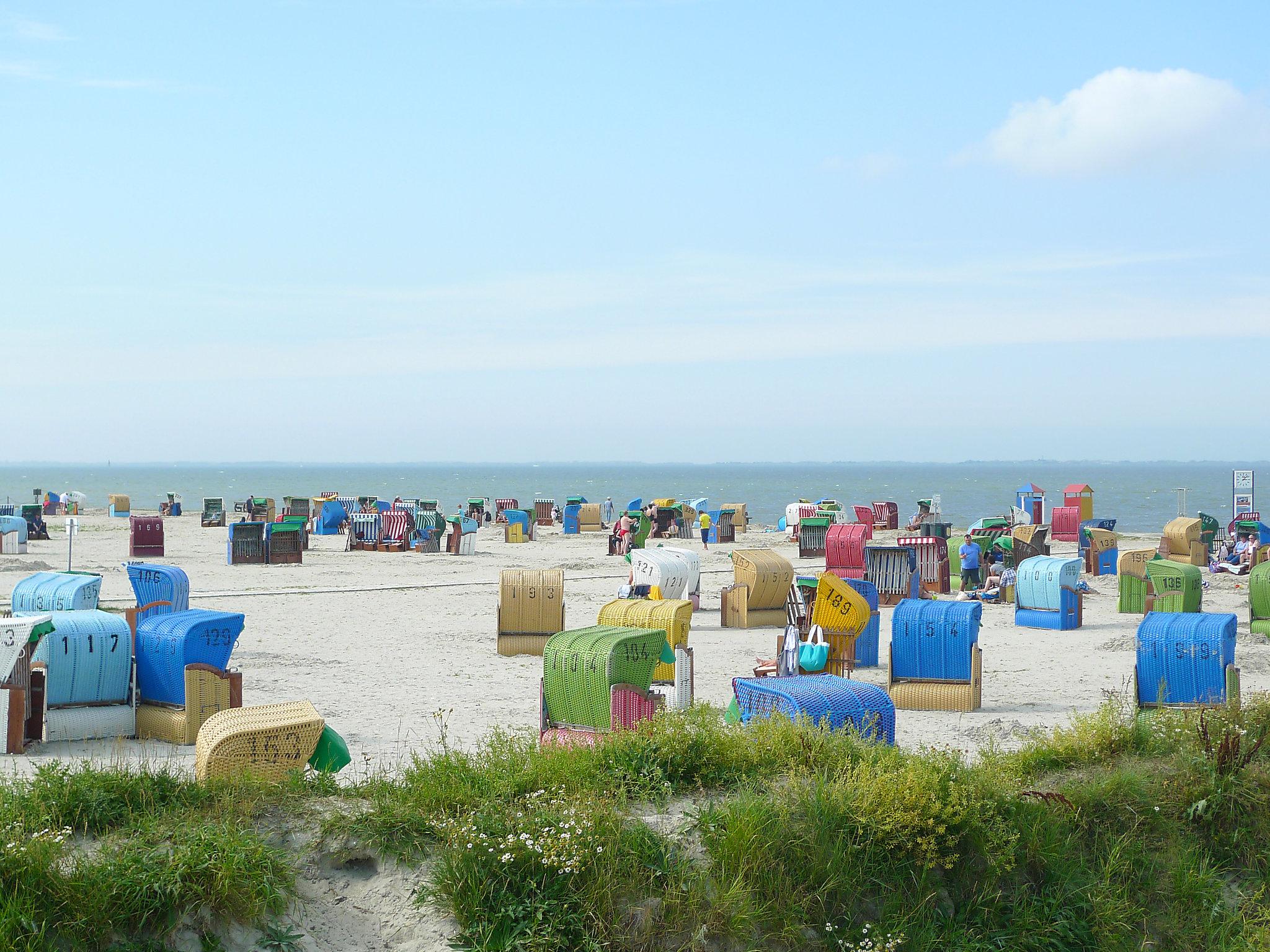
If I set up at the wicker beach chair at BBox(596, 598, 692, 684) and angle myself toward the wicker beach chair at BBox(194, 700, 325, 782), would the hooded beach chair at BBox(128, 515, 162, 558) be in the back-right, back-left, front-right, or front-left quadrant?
back-right

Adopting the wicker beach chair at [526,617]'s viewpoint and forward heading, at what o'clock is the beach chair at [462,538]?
The beach chair is roughly at 12 o'clock from the wicker beach chair.

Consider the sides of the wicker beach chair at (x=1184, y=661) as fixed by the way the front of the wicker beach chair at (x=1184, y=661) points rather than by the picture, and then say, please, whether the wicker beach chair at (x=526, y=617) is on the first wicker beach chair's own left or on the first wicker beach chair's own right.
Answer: on the first wicker beach chair's own left

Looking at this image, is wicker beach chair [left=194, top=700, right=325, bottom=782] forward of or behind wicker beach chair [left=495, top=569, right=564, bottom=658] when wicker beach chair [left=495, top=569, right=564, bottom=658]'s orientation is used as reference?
behind

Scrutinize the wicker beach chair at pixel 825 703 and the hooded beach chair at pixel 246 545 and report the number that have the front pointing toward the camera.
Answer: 1

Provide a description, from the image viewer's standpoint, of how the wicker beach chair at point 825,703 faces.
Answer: facing away from the viewer and to the left of the viewer

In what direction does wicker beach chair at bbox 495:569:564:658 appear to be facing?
away from the camera

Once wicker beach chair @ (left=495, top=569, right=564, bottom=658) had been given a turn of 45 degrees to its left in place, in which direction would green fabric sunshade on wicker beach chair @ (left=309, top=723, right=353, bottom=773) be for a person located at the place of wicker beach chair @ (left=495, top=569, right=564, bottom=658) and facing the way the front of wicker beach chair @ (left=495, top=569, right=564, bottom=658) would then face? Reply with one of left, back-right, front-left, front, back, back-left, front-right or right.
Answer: back-left

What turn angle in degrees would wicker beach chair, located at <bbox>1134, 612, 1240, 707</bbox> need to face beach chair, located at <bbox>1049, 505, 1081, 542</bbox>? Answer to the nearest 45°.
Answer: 0° — it already faces it

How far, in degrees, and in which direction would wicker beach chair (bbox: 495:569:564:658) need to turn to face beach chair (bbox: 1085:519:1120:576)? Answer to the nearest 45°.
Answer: approximately 45° to its right

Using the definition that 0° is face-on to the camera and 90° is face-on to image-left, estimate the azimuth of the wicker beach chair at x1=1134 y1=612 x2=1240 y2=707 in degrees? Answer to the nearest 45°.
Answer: approximately 180°

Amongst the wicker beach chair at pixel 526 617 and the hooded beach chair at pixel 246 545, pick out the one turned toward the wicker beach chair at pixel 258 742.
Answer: the hooded beach chair
